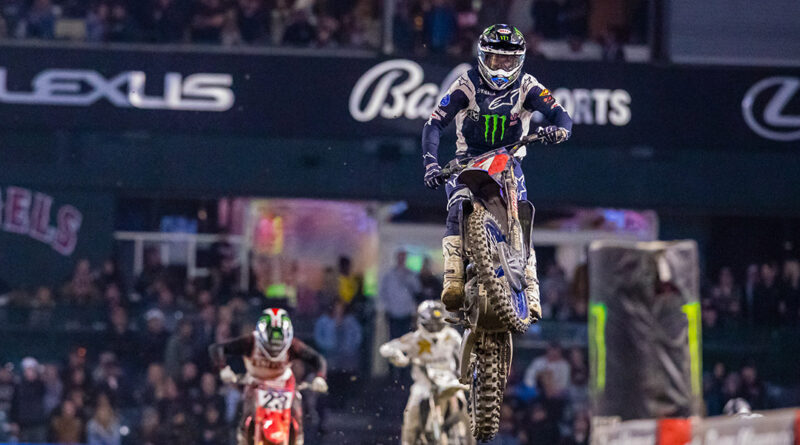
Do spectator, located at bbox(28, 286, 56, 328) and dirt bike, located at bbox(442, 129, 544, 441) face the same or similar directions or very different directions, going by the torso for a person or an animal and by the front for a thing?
same or similar directions

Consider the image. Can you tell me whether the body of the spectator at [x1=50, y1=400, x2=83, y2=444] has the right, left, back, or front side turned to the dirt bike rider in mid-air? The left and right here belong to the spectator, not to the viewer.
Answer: front

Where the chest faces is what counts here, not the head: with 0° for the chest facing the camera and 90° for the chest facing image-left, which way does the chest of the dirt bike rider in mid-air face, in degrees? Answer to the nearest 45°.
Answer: approximately 0°

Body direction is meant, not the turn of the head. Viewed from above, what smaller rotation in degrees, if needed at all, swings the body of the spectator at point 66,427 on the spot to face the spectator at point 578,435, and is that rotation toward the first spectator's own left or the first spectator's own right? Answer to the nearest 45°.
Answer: approximately 90° to the first spectator's own left

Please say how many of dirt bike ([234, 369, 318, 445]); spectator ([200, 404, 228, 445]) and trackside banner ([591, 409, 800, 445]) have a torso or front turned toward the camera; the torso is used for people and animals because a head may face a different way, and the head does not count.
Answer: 3

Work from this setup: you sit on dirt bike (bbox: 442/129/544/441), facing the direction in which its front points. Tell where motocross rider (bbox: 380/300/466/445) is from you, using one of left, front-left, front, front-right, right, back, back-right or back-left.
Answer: back

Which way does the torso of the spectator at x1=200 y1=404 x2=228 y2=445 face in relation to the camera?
toward the camera

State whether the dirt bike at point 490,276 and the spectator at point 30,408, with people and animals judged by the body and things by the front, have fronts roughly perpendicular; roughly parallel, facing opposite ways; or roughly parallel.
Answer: roughly parallel

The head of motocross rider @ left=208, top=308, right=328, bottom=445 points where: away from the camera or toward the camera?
toward the camera

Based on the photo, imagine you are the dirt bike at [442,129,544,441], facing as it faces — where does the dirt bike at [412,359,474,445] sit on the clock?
the dirt bike at [412,359,474,445] is roughly at 6 o'clock from the dirt bike at [442,129,544,441].

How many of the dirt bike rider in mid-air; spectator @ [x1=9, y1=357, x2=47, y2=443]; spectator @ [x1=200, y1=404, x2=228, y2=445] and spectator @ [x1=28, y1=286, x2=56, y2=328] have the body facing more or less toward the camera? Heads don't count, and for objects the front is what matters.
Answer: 4

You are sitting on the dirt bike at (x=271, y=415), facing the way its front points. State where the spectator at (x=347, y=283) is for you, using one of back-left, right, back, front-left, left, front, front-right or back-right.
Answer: back

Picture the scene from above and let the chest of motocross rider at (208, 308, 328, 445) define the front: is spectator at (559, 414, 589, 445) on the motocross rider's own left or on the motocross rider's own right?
on the motocross rider's own left
